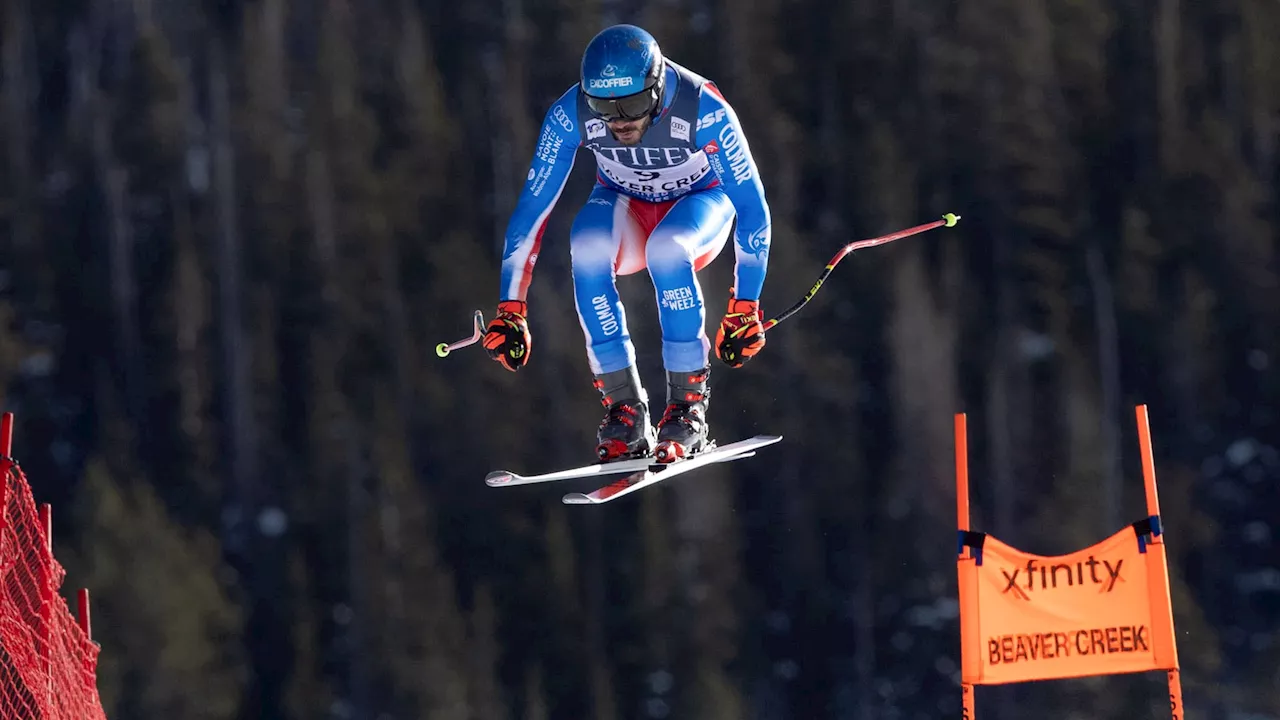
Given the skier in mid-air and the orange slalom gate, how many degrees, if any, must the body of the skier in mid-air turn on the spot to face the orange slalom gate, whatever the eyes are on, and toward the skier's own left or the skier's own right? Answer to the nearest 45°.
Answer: approximately 90° to the skier's own left

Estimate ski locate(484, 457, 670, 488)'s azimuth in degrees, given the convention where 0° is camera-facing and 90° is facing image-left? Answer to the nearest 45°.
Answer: approximately 45°

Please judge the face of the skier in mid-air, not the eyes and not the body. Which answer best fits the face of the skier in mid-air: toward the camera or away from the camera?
toward the camera

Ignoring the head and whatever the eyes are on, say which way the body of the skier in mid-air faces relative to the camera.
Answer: toward the camera

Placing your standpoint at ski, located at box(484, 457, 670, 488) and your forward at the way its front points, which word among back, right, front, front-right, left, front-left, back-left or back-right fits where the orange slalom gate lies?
back-left

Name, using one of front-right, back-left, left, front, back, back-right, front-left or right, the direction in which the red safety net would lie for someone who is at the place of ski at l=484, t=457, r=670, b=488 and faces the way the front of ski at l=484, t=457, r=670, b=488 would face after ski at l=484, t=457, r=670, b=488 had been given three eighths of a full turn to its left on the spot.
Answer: back

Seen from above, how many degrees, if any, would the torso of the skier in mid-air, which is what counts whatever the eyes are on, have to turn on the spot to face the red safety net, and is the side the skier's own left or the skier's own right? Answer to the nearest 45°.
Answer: approximately 90° to the skier's own right
